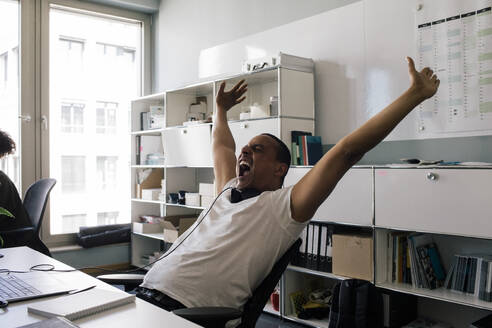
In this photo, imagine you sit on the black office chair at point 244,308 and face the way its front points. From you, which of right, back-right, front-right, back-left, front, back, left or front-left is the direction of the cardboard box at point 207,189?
back-right

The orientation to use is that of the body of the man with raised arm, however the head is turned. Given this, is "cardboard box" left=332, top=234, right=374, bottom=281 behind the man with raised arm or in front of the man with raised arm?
behind

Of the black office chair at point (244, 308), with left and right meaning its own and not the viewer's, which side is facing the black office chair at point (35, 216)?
right

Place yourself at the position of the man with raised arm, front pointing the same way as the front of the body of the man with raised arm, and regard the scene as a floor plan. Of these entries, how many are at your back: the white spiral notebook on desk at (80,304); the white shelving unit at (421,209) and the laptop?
1

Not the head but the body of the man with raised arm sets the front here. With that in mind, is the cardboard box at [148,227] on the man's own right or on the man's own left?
on the man's own right

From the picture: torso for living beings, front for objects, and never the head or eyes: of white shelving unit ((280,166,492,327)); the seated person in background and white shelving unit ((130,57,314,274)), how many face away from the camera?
0

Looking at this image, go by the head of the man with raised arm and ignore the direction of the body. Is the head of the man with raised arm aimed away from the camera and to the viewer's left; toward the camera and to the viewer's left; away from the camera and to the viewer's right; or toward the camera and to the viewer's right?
toward the camera and to the viewer's left

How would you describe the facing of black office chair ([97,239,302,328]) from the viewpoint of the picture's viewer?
facing the viewer and to the left of the viewer

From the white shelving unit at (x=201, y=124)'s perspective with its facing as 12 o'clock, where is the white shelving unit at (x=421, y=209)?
the white shelving unit at (x=421, y=209) is roughly at 9 o'clock from the white shelving unit at (x=201, y=124).

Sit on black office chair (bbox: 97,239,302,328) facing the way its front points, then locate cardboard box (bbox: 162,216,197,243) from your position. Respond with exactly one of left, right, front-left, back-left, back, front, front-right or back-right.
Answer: back-right

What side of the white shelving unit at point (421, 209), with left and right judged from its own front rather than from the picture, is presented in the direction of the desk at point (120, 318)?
front

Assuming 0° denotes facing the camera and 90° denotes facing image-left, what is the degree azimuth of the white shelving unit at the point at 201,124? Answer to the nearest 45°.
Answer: approximately 45°
